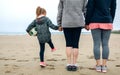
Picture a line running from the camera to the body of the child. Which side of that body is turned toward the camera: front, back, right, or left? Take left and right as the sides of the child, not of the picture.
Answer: back

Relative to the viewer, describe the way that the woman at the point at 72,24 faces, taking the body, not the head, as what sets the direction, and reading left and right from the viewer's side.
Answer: facing away from the viewer

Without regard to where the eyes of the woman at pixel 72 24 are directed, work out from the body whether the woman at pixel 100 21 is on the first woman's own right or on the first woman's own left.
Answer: on the first woman's own right

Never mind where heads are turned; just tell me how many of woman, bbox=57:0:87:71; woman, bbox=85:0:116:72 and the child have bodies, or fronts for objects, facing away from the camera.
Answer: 3

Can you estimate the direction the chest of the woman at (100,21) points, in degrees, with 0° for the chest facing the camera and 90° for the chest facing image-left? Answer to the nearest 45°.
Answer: approximately 180°

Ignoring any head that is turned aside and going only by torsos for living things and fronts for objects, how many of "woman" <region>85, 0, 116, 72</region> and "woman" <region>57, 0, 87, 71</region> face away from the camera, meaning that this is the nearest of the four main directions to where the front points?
2

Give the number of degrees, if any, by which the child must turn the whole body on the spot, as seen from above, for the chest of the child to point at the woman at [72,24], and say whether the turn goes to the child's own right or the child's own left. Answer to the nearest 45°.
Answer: approximately 135° to the child's own right
